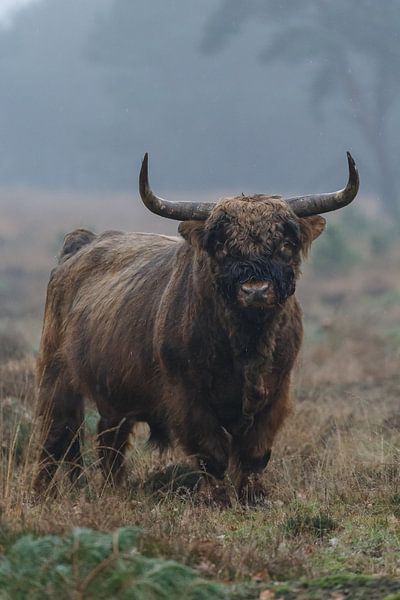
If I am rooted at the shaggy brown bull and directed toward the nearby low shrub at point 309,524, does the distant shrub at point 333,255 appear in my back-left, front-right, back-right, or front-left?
back-left

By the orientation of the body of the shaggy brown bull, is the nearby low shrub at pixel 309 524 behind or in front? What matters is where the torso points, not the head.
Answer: in front

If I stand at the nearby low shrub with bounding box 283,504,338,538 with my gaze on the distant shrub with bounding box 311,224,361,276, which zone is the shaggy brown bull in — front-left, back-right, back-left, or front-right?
front-left

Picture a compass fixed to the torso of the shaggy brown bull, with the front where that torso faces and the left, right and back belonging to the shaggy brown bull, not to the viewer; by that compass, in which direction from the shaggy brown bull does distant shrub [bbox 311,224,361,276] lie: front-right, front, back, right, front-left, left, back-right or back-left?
back-left

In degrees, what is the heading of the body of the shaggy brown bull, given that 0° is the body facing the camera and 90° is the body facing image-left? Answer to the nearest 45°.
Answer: approximately 315°

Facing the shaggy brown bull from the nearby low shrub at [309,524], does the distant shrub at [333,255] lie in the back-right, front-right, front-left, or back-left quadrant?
front-right
